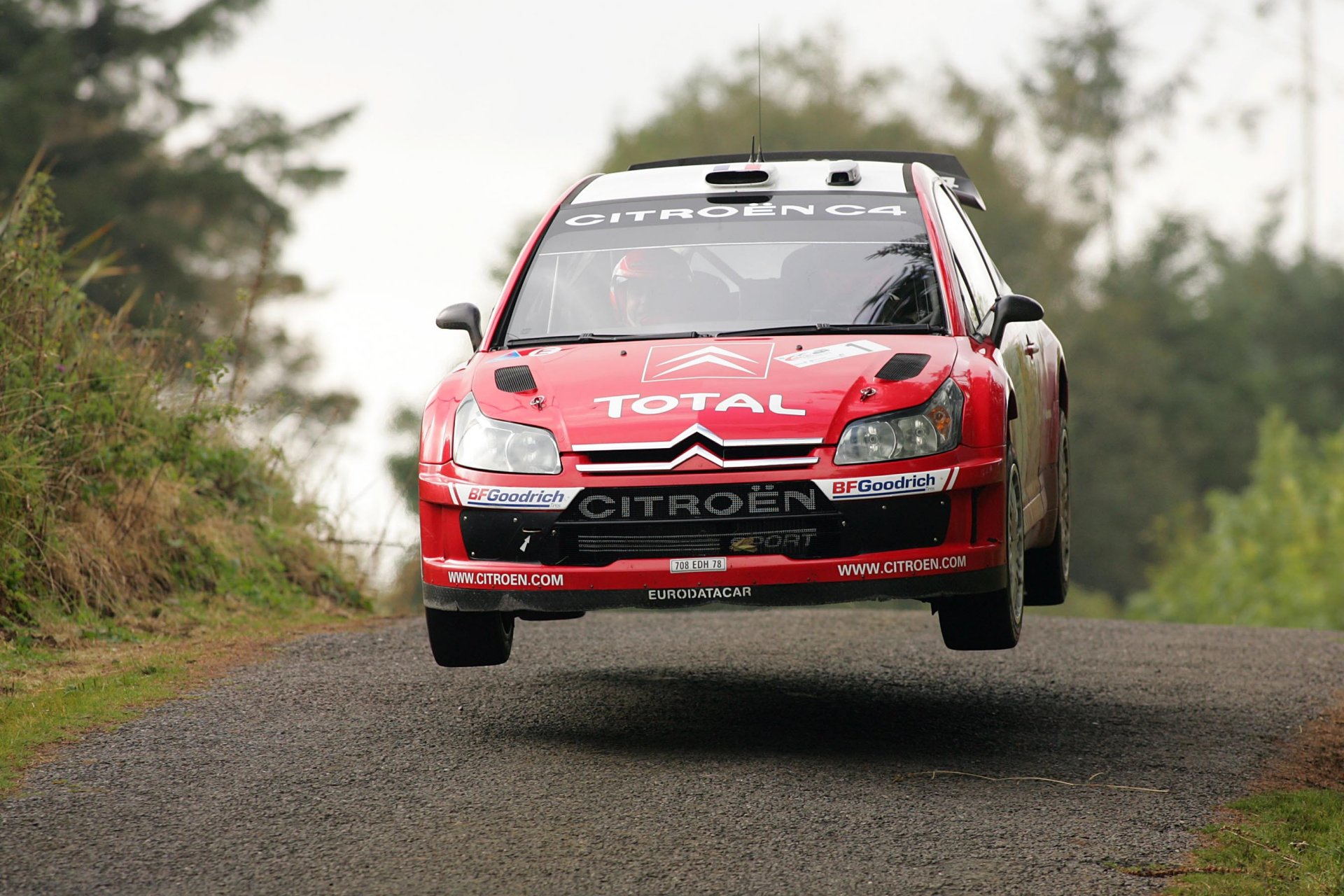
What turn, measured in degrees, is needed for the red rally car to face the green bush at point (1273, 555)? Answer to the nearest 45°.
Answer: approximately 180°

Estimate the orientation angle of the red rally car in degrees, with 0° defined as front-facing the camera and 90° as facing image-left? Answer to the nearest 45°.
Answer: approximately 0°

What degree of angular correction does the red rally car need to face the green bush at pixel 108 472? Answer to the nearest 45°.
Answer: approximately 135° to its right

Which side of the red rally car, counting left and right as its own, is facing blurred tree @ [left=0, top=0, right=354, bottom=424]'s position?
back
